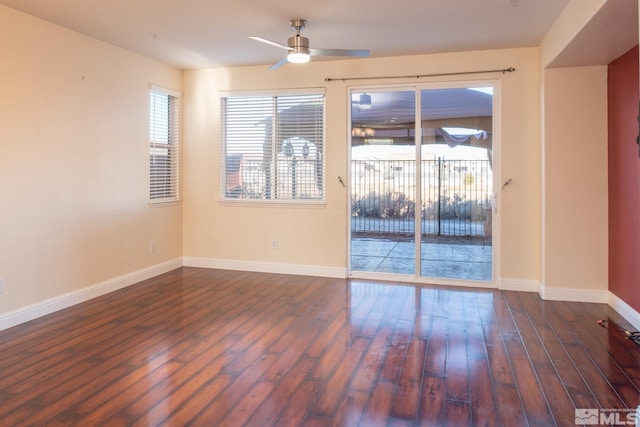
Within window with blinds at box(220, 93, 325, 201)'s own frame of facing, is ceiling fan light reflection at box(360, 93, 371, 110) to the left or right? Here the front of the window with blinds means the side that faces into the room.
on its left

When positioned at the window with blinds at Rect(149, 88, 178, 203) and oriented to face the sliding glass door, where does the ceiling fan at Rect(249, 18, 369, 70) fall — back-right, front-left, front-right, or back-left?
front-right

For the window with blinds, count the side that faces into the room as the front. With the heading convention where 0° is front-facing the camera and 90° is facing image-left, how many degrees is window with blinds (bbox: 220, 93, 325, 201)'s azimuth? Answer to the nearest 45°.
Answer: approximately 0°

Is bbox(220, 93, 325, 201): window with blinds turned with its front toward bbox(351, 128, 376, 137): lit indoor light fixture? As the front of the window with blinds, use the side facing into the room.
no

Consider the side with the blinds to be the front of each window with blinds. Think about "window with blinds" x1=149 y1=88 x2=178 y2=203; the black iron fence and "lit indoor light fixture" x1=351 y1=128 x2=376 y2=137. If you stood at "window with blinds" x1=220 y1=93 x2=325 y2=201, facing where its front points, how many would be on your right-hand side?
1

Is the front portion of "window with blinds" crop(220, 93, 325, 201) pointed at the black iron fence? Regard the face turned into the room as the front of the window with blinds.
no

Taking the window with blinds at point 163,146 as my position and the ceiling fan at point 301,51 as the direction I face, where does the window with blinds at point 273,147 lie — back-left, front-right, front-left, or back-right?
front-left

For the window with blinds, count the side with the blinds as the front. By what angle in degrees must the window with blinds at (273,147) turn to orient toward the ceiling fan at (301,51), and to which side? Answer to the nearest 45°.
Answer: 0° — it already faces it

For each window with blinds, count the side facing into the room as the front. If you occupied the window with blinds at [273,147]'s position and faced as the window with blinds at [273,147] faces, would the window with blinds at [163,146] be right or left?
on its right

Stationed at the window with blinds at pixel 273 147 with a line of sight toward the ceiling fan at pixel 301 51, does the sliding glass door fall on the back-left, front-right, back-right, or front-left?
front-left

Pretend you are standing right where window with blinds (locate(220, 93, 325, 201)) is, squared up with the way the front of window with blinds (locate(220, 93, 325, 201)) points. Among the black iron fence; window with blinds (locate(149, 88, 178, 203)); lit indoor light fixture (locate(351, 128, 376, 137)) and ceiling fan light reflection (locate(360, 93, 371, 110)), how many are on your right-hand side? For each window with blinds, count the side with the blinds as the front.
1
